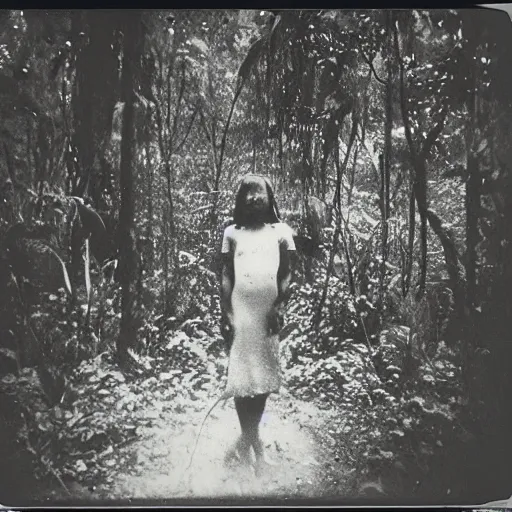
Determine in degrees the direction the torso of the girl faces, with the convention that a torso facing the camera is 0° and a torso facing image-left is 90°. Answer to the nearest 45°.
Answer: approximately 0°
